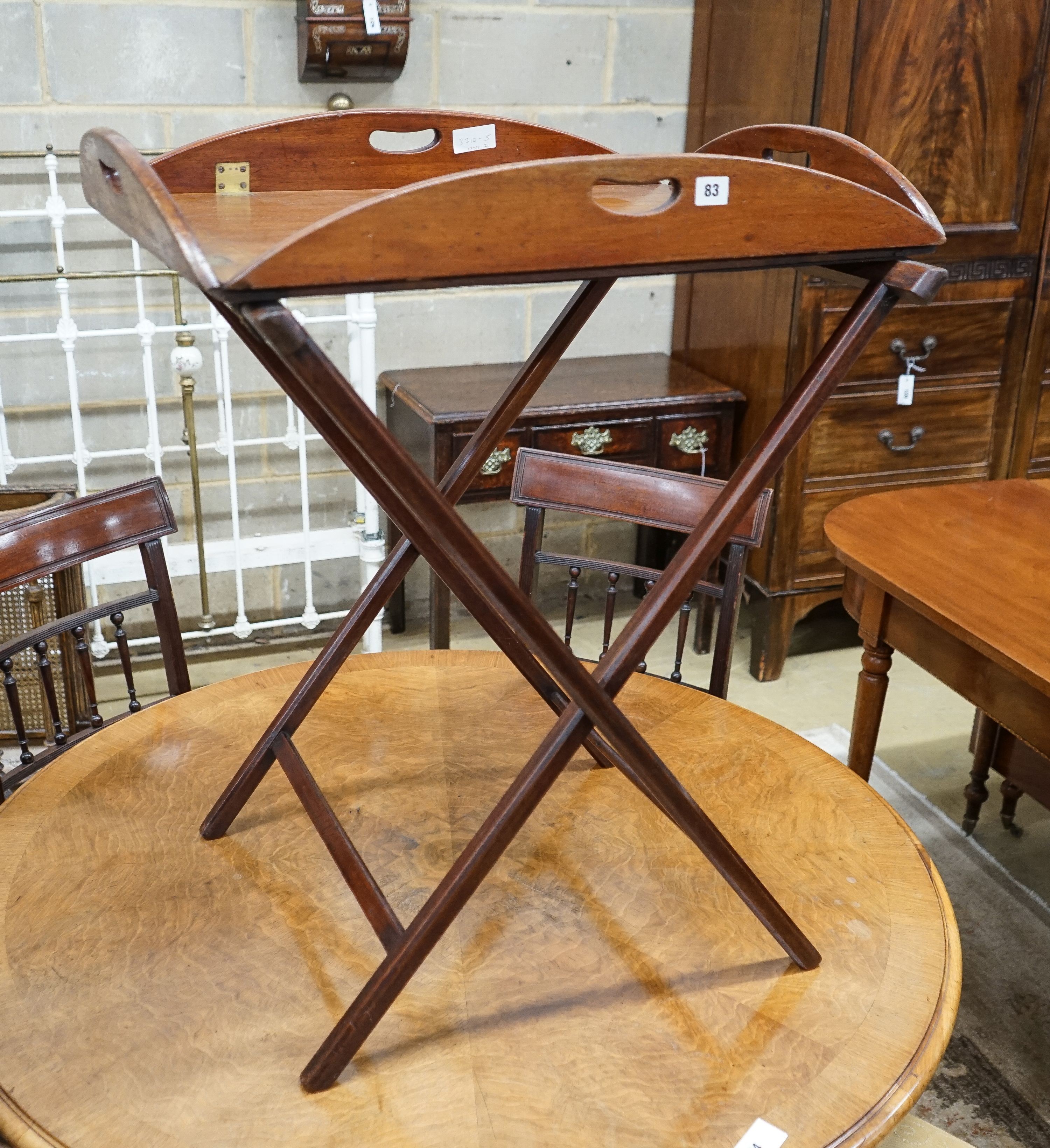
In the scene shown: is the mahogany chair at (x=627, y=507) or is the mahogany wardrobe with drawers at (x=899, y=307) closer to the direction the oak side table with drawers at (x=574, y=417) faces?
the mahogany chair

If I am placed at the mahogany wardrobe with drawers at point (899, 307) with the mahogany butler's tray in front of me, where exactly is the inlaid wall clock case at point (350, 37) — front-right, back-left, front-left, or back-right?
front-right

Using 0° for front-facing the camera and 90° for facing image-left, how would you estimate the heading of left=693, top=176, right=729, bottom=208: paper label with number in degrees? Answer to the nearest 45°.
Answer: approximately 0°

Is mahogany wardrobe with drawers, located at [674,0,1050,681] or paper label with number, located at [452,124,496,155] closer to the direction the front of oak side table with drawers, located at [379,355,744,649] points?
the paper label with number

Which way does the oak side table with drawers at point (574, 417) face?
toward the camera

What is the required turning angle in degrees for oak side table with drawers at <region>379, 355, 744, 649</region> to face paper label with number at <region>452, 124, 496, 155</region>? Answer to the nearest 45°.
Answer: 0° — it already faces it

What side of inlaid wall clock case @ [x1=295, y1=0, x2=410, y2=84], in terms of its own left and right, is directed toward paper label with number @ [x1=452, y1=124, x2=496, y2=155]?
front

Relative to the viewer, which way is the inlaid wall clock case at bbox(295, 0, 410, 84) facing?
toward the camera

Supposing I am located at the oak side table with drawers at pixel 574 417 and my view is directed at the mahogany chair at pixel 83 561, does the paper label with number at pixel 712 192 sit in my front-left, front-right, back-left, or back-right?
front-left
